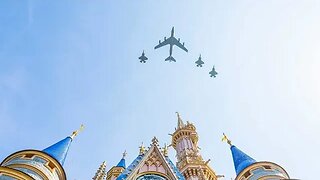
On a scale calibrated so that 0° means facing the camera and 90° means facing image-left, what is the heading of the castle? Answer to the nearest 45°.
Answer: approximately 0°
